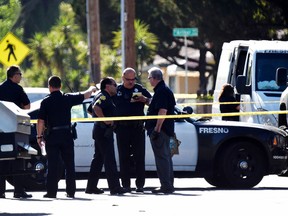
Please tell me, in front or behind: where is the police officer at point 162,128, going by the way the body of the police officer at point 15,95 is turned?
in front

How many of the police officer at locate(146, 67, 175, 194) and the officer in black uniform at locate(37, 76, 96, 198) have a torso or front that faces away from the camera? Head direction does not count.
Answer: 1

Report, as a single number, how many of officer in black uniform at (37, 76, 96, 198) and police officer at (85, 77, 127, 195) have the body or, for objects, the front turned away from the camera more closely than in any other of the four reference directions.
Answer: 1

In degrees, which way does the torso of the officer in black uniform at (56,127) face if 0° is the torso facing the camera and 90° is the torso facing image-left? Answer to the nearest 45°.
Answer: approximately 180°

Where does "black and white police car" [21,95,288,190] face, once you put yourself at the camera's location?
facing to the right of the viewer

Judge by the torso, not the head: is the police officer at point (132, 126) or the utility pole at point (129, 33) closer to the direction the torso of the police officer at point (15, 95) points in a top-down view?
the police officer

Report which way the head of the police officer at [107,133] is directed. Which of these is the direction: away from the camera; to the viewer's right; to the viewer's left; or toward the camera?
to the viewer's right

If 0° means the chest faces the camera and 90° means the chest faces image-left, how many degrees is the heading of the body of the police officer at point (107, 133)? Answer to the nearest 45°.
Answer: approximately 270°
